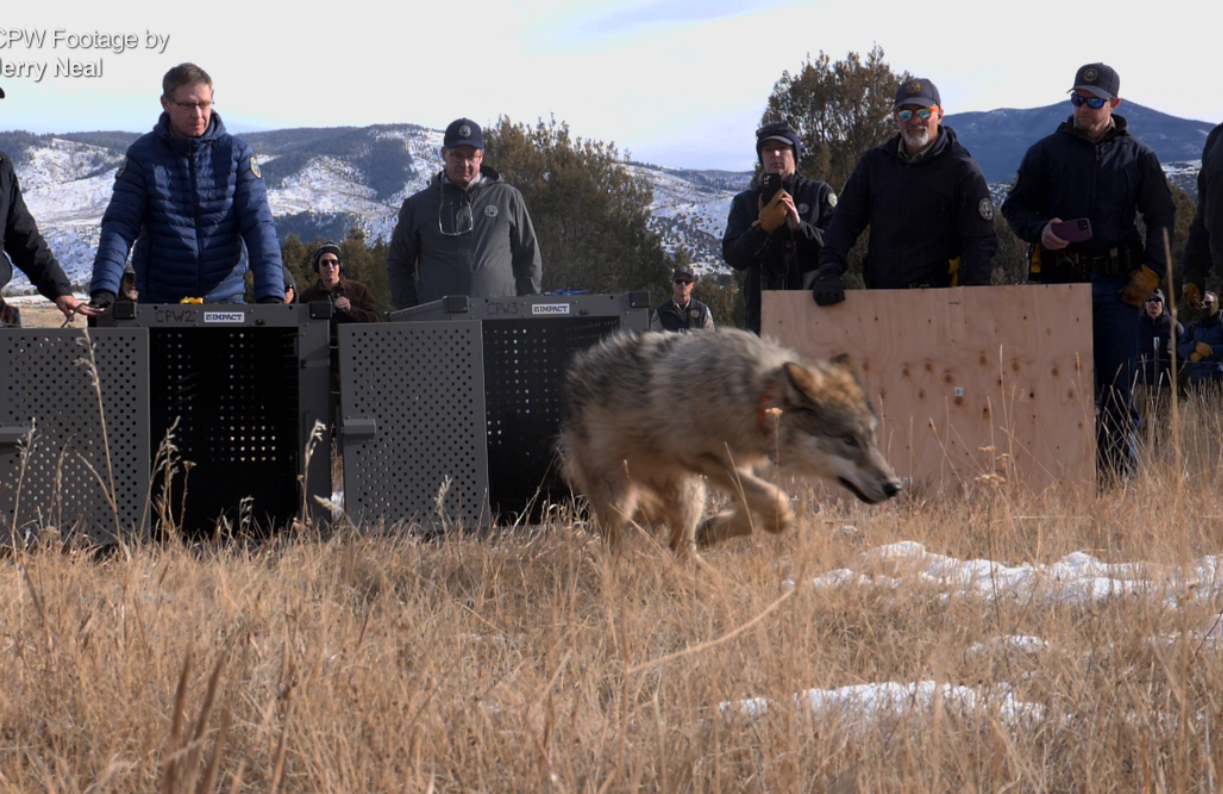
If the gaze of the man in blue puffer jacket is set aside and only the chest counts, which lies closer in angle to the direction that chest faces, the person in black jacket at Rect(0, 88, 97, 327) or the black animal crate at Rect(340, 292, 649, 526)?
the black animal crate

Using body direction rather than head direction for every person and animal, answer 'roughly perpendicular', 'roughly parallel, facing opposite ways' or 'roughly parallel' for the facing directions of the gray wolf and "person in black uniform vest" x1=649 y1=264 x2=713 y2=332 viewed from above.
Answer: roughly perpendicular

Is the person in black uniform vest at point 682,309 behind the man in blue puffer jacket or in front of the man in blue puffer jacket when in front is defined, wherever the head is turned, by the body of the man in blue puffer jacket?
behind

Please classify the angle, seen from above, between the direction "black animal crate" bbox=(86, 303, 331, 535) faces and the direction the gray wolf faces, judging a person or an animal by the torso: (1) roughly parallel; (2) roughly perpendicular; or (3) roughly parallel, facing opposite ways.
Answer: roughly perpendicular

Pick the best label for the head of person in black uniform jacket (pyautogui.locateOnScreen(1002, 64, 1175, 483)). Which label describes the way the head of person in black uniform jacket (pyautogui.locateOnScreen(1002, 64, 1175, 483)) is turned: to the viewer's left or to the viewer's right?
to the viewer's left

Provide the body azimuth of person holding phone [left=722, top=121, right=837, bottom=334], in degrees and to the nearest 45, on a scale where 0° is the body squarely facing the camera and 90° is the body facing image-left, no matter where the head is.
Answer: approximately 0°

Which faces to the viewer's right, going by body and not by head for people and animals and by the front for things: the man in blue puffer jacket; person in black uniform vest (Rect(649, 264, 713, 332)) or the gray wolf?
the gray wolf

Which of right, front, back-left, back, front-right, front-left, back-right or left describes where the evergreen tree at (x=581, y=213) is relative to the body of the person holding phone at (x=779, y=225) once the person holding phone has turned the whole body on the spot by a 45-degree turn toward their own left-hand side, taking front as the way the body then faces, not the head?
back-left

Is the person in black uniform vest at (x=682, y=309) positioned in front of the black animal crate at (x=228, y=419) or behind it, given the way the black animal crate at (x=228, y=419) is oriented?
behind

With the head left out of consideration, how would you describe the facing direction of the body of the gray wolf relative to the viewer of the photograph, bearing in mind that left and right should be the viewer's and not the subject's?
facing to the right of the viewer

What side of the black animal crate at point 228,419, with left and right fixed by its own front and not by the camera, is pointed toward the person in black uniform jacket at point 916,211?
left

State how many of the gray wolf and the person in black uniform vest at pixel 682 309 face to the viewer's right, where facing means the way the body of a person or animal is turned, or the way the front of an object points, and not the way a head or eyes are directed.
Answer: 1
